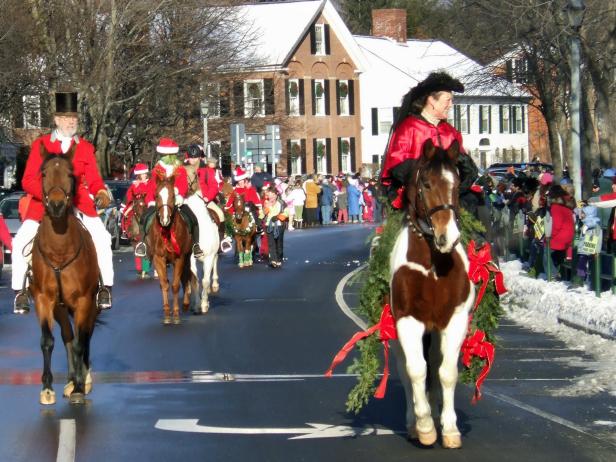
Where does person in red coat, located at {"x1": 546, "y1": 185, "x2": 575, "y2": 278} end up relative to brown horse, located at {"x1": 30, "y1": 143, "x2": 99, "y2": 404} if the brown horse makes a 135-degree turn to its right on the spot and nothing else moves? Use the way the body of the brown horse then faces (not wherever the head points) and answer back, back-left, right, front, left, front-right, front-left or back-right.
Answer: right

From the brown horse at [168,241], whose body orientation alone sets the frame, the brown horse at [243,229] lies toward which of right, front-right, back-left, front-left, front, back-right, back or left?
back

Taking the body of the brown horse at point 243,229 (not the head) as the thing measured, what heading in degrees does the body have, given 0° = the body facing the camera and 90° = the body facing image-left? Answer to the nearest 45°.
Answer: approximately 0°

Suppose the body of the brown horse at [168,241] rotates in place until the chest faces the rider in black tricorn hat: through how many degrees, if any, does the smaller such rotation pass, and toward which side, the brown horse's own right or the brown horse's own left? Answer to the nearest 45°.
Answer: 0° — it already faces them

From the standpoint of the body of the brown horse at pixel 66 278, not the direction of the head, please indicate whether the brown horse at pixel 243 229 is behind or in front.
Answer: behind

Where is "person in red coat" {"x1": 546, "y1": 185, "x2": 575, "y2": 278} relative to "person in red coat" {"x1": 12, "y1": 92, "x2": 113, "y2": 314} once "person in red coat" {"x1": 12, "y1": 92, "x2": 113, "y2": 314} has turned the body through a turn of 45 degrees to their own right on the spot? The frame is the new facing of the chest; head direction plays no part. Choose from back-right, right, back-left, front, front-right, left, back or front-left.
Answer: back

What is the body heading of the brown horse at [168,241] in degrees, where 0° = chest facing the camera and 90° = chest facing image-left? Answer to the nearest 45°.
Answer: approximately 0°
